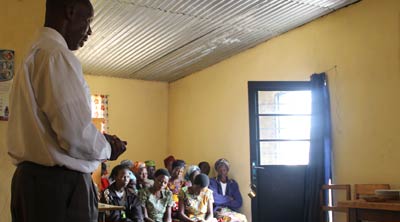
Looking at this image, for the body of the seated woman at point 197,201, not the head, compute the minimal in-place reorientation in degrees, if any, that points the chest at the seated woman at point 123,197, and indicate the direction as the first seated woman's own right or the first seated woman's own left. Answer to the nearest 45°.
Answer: approximately 45° to the first seated woman's own right

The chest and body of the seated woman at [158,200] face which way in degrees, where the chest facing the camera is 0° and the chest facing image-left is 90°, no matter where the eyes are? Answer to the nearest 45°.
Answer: approximately 0°

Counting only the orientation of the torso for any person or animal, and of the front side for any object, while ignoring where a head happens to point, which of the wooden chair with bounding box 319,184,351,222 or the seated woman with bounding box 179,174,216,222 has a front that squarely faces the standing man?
the seated woman

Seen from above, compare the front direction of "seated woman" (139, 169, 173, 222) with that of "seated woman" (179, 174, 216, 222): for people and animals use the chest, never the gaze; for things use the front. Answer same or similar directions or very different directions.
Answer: same or similar directions

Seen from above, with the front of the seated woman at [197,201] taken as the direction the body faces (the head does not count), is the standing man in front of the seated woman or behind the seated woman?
in front

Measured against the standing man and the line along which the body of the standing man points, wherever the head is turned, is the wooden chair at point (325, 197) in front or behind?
in front

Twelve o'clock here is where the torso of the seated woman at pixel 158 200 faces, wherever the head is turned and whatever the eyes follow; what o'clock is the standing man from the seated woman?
The standing man is roughly at 12 o'clock from the seated woman.

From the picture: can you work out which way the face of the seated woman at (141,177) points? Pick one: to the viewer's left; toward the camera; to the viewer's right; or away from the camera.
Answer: toward the camera

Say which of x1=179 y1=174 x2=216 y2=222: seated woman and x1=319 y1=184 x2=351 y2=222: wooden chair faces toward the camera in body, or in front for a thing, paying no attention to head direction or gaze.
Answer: the seated woman

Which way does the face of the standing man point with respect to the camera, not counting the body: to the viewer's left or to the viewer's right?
to the viewer's right

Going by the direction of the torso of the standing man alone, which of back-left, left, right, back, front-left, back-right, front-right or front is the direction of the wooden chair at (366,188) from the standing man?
front
